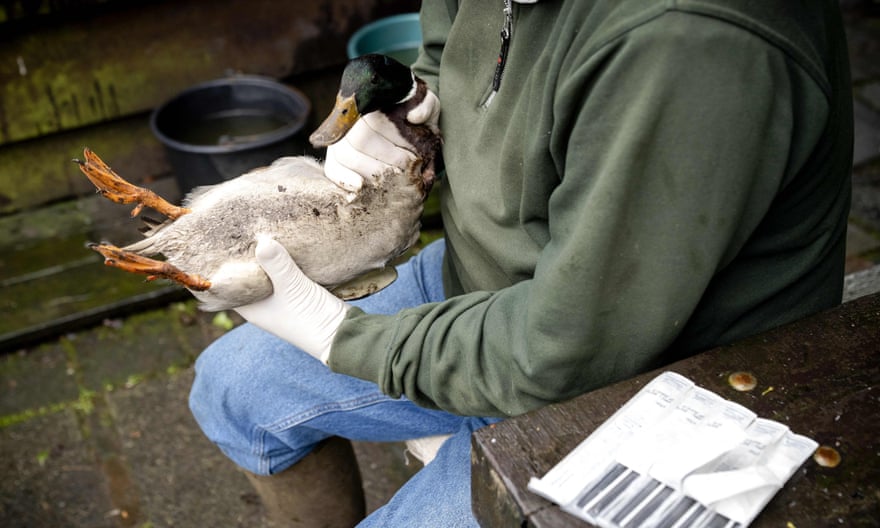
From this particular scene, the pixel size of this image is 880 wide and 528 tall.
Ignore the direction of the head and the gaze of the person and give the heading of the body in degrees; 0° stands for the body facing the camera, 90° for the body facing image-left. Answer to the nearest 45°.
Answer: approximately 45°

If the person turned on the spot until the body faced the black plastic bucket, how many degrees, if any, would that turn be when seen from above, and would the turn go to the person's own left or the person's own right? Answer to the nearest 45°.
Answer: approximately 90° to the person's own right

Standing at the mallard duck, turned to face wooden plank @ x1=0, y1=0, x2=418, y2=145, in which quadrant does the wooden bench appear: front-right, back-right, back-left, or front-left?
back-right

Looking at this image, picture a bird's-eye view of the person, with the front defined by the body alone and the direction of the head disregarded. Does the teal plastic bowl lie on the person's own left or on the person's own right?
on the person's own right
